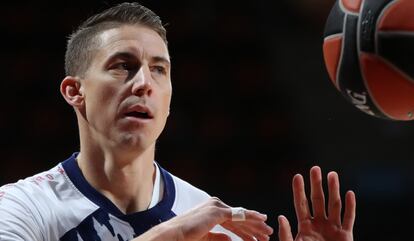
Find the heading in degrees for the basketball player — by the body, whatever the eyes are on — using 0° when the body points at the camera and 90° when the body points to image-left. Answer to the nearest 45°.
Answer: approximately 315°

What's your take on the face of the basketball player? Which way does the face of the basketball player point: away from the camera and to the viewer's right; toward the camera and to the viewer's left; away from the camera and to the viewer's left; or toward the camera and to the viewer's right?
toward the camera and to the viewer's right

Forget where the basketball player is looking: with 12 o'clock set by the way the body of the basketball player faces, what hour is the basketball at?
The basketball is roughly at 11 o'clock from the basketball player.
